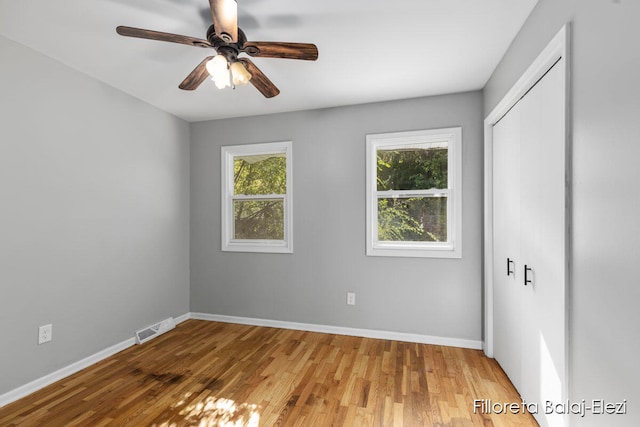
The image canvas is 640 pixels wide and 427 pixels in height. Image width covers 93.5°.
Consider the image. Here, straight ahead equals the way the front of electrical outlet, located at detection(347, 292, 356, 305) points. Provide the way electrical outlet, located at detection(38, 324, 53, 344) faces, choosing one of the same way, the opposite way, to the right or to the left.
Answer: to the left

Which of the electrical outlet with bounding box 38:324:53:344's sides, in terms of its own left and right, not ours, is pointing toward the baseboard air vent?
left

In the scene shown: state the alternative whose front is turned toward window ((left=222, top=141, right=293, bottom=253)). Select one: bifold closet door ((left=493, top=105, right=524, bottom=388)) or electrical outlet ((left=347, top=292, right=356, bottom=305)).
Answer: the bifold closet door

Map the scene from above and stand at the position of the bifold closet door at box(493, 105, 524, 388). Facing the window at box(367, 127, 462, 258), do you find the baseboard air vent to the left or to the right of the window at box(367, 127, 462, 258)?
left

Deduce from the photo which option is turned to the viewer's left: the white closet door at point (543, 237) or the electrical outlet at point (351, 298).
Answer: the white closet door

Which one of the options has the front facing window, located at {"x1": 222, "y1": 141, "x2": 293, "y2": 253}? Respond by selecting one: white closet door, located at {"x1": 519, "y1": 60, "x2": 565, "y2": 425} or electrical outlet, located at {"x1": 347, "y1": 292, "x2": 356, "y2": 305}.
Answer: the white closet door

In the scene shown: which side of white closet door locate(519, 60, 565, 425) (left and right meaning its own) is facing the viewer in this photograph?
left

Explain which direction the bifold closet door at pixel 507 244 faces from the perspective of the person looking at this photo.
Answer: facing to the left of the viewer

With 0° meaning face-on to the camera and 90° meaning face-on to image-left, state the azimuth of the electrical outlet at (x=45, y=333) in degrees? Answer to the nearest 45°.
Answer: approximately 315°

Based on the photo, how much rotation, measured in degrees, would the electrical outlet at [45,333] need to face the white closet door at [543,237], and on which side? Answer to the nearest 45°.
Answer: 0° — it already faces it

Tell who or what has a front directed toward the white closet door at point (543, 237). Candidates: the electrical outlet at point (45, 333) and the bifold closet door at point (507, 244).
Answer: the electrical outlet

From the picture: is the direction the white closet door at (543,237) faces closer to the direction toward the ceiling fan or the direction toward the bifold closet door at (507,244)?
the ceiling fan
